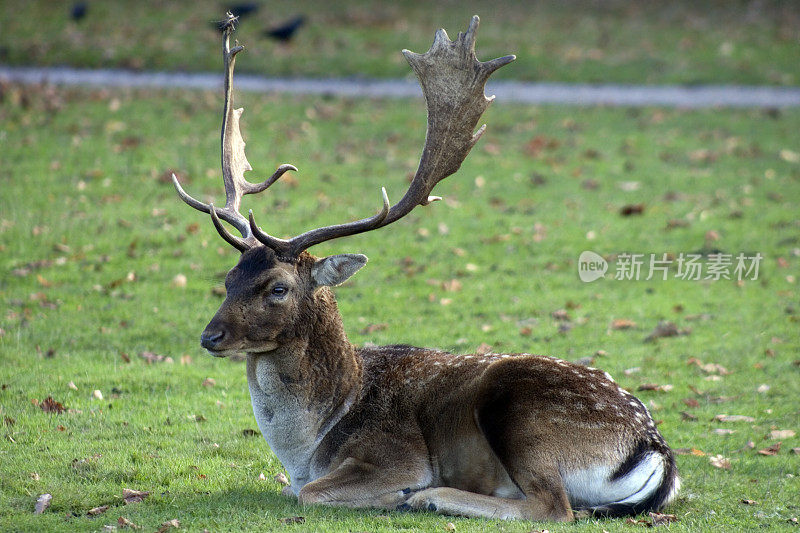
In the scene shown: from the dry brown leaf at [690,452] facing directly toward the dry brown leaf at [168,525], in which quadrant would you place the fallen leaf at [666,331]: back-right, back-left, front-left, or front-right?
back-right

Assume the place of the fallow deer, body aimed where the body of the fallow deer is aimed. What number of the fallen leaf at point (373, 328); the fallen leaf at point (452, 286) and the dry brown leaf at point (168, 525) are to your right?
2

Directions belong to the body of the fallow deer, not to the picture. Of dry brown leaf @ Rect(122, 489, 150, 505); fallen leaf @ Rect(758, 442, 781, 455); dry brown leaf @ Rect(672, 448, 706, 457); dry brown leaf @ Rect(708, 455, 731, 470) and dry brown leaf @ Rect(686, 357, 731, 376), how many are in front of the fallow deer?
1

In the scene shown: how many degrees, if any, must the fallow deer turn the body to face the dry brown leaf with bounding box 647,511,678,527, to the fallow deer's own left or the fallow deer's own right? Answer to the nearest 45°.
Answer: approximately 180°

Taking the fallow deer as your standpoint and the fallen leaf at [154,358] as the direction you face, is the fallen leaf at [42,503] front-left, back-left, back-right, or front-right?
front-left

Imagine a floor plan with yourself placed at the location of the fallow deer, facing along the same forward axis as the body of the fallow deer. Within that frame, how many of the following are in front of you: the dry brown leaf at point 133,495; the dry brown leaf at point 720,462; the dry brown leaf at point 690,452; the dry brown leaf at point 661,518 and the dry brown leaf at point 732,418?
1

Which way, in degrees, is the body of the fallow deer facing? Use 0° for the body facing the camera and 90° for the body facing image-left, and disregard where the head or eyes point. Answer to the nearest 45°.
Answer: approximately 90°

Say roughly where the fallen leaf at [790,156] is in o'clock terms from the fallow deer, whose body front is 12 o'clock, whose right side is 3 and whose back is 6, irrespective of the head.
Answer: The fallen leaf is roughly at 4 o'clock from the fallow deer.

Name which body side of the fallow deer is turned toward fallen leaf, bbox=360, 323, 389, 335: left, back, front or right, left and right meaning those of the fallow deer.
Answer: right

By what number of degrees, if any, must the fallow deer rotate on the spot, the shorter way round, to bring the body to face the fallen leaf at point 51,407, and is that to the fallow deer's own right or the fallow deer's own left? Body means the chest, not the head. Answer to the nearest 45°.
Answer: approximately 45° to the fallow deer's own right

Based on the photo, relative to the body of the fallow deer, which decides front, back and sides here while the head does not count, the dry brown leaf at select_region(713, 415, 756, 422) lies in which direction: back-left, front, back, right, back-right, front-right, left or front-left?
back-right

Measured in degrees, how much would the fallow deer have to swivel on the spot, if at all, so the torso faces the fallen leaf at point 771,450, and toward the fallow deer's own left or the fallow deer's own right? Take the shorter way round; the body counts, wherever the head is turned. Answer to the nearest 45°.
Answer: approximately 135° to the fallow deer's own right

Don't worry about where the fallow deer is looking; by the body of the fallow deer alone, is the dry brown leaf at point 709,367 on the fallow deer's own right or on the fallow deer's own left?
on the fallow deer's own right

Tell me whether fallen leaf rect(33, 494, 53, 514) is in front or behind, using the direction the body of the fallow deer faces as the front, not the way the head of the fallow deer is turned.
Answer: in front
